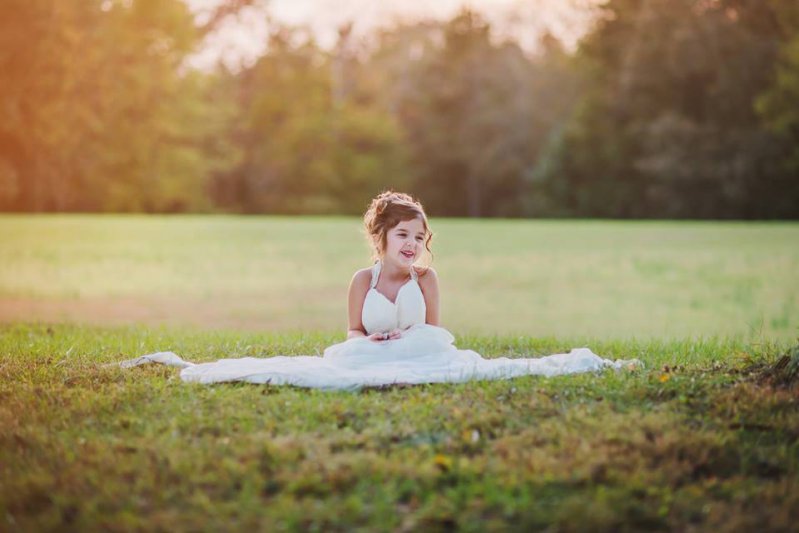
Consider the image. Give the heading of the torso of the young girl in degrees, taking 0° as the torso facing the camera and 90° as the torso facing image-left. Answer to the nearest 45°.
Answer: approximately 0°

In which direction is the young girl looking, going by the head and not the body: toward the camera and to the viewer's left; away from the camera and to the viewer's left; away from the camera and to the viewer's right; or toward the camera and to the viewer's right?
toward the camera and to the viewer's right
